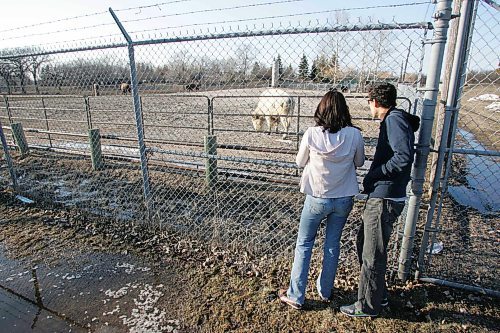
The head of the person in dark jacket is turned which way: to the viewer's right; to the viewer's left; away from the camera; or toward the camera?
to the viewer's left

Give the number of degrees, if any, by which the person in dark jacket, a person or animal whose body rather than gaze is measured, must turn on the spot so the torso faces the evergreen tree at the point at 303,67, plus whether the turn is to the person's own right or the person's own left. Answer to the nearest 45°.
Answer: approximately 45° to the person's own right

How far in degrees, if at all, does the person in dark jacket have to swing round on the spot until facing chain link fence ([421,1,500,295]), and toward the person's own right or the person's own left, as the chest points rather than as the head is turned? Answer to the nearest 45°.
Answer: approximately 135° to the person's own right

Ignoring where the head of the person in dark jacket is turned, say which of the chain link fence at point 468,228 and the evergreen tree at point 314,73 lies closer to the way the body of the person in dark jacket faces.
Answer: the evergreen tree

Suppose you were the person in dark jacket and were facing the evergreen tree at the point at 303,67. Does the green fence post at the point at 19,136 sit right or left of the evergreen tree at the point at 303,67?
left

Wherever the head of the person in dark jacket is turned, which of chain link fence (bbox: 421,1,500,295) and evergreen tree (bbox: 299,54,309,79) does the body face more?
the evergreen tree
